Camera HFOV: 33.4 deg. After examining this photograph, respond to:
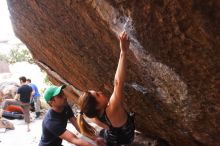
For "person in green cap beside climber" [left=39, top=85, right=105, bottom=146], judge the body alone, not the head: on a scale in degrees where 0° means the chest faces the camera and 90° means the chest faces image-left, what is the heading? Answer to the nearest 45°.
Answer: approximately 270°

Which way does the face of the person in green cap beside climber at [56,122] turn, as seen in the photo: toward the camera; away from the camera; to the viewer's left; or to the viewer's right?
to the viewer's right
